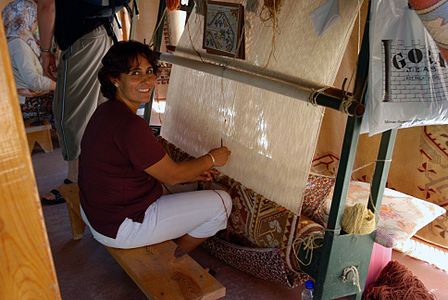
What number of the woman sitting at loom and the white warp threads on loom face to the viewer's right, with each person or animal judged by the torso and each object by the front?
1

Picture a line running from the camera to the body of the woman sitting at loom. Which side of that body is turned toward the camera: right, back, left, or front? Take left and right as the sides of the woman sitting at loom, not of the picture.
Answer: right

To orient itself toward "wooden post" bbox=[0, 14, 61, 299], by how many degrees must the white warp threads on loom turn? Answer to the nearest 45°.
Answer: approximately 45° to its left

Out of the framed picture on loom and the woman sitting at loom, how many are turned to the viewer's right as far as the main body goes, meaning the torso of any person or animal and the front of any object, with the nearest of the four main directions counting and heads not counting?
1

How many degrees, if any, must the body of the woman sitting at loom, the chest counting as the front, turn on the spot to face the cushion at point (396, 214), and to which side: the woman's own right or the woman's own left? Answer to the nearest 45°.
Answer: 0° — they already face it

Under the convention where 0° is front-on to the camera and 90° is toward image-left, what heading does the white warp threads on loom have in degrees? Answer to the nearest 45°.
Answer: approximately 45°

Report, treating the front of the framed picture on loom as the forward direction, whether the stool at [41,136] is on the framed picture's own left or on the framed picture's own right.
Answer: on the framed picture's own right

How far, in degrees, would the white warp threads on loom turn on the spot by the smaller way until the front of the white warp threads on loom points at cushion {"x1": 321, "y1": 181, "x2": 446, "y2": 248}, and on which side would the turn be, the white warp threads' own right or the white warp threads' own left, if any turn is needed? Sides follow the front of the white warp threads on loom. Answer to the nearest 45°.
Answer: approximately 135° to the white warp threads' own left
